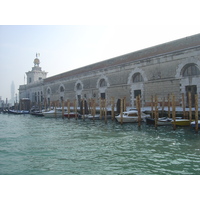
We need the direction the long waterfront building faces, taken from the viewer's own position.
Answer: facing the viewer and to the left of the viewer
